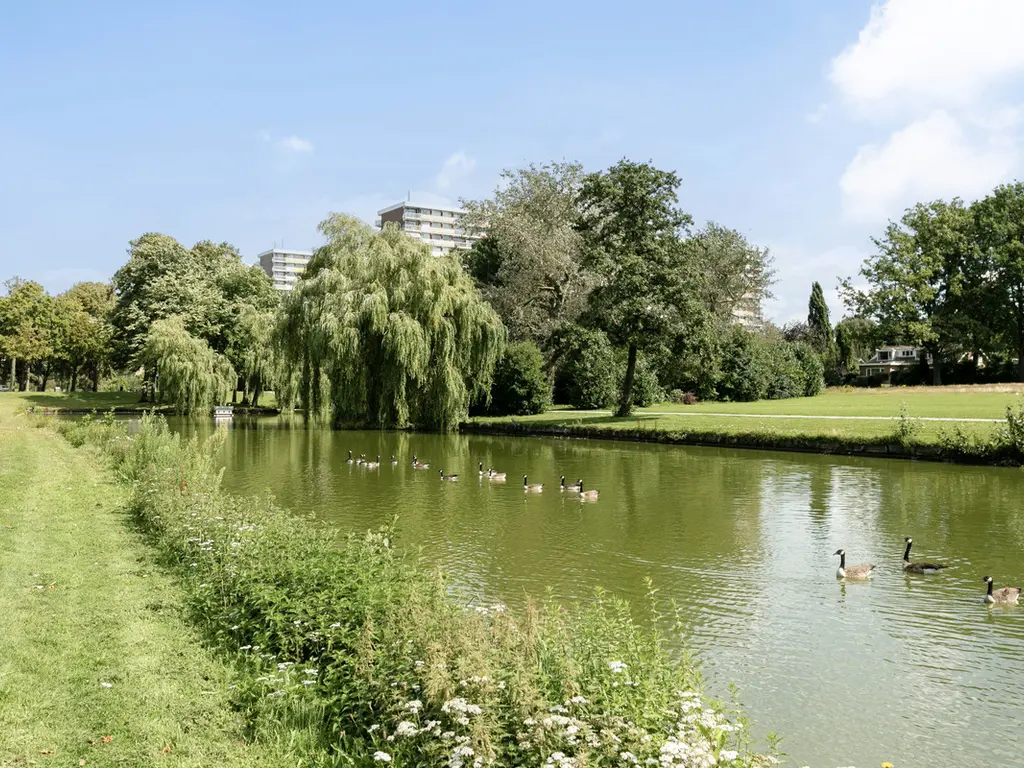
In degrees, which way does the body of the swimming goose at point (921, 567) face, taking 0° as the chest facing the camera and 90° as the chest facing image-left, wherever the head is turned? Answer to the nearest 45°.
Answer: approximately 90°

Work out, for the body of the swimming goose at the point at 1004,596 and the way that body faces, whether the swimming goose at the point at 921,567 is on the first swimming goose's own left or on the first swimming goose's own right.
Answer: on the first swimming goose's own right

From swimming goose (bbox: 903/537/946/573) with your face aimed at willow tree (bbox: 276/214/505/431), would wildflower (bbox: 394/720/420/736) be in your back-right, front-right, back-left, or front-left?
back-left

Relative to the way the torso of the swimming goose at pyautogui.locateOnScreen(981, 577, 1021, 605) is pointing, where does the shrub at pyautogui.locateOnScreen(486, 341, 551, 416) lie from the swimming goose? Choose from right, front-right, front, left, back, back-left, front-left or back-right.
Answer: front-right

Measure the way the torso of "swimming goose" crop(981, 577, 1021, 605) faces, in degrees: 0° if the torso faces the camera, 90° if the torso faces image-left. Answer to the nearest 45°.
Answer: approximately 90°

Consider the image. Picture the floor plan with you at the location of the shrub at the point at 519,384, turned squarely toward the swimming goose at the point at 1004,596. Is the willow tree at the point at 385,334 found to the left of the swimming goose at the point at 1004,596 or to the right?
right

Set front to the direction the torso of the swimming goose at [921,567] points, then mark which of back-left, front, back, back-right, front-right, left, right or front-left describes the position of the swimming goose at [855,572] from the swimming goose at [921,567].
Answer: front-left

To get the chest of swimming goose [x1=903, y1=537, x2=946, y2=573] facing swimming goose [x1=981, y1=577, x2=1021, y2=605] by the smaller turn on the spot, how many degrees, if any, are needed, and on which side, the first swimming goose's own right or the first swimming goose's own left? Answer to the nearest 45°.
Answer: approximately 135° to the first swimming goose's own left

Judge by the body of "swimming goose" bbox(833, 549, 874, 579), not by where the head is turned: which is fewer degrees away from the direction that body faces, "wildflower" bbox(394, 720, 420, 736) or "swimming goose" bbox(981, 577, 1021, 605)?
the wildflower

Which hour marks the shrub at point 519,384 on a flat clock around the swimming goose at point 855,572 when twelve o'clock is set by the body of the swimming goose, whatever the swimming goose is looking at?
The shrub is roughly at 2 o'clock from the swimming goose.

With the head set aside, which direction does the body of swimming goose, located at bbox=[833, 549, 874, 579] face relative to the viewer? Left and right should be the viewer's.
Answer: facing to the left of the viewer
